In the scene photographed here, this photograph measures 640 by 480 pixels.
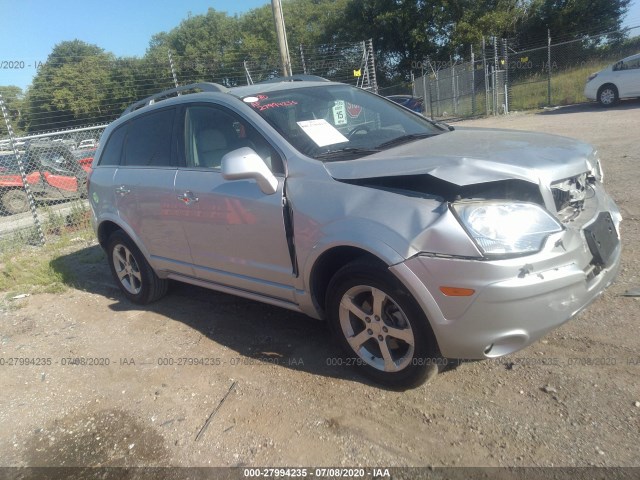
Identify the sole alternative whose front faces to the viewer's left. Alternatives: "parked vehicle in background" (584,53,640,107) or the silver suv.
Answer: the parked vehicle in background

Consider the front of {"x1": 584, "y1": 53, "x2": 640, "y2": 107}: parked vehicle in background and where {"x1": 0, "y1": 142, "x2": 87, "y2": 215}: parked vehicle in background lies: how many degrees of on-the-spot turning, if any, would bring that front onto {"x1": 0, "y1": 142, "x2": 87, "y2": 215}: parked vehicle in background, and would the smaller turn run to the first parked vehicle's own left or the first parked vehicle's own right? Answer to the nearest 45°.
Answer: approximately 45° to the first parked vehicle's own left

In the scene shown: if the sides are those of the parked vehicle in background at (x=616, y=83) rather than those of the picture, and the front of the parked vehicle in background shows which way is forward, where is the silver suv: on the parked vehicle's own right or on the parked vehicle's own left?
on the parked vehicle's own left

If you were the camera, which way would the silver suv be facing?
facing the viewer and to the right of the viewer

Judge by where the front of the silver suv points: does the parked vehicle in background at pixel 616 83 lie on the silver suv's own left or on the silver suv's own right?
on the silver suv's own left

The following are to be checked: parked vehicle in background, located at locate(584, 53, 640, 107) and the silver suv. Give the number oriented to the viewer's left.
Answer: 1

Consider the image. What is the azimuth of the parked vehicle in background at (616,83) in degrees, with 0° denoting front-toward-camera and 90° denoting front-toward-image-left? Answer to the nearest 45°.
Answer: approximately 90°

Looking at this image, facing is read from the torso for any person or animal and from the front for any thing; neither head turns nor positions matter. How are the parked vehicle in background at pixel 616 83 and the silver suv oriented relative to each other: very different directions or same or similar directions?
very different directions

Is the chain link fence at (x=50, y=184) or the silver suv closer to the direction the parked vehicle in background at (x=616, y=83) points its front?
the chain link fence

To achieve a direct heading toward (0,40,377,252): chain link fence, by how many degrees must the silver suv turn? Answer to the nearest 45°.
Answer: approximately 180°

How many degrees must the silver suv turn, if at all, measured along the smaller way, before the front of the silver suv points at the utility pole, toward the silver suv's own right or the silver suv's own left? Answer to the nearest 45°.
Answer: approximately 135° to the silver suv's own left

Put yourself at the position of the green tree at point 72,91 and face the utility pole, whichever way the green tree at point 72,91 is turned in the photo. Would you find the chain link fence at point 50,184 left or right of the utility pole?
right

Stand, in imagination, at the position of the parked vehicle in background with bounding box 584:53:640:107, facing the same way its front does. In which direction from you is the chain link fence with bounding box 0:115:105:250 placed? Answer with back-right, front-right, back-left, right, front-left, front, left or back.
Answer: front-left

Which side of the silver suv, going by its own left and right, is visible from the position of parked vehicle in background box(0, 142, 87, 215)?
back
